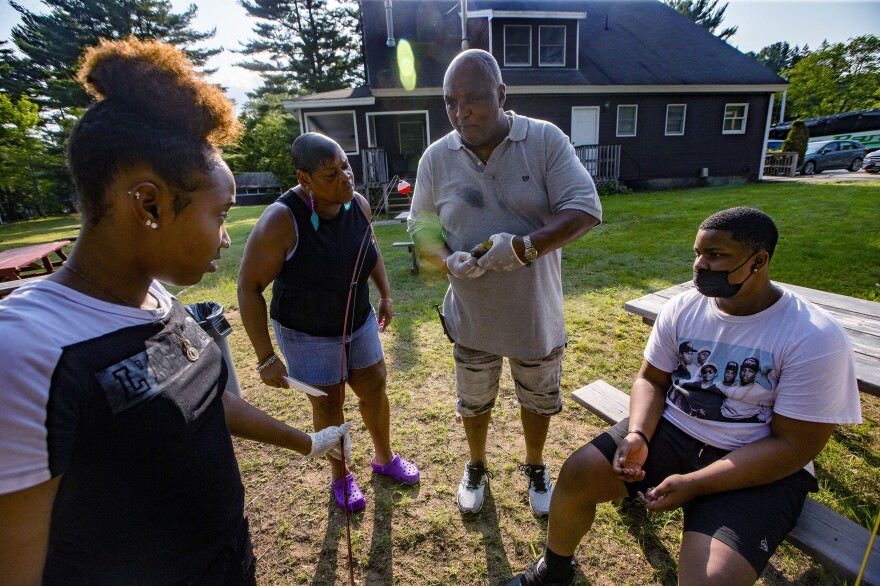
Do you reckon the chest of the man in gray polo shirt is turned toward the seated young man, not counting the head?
no

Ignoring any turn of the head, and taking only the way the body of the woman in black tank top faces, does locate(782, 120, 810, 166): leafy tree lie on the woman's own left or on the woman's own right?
on the woman's own left

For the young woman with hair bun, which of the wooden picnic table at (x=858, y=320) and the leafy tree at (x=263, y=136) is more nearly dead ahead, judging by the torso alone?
the wooden picnic table

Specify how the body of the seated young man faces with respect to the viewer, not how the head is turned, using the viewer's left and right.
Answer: facing the viewer and to the left of the viewer

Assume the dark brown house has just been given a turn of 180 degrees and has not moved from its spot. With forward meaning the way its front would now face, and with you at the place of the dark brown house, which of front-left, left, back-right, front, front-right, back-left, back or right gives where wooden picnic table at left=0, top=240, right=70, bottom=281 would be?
back-left

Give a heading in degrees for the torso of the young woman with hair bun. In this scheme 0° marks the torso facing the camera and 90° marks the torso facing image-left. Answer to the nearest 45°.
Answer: approximately 315°

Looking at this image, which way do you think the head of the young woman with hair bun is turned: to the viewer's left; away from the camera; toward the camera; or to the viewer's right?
to the viewer's right

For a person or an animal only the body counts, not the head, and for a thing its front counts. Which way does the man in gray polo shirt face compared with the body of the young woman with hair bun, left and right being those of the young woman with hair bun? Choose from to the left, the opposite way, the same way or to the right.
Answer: to the right

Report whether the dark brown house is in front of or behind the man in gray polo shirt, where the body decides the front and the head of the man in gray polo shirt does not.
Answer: behind

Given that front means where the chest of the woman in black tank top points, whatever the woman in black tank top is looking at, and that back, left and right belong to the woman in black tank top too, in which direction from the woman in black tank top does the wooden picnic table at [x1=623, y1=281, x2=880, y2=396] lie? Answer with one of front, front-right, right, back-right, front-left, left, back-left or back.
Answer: front-left

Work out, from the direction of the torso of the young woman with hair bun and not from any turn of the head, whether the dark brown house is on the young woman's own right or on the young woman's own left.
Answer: on the young woman's own left

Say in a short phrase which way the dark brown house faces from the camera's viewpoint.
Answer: facing the viewer

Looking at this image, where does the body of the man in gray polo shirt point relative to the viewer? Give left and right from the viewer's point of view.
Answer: facing the viewer

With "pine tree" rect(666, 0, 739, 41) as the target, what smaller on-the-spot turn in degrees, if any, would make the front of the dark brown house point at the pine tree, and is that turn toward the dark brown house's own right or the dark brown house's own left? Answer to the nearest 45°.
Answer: approximately 180°

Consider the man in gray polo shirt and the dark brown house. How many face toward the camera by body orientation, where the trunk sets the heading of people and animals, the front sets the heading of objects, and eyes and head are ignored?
2

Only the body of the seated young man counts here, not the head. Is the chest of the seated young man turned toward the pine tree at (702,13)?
no

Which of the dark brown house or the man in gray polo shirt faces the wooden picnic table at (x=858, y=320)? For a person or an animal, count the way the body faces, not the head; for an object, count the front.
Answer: the dark brown house

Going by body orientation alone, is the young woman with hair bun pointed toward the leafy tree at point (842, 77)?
no
